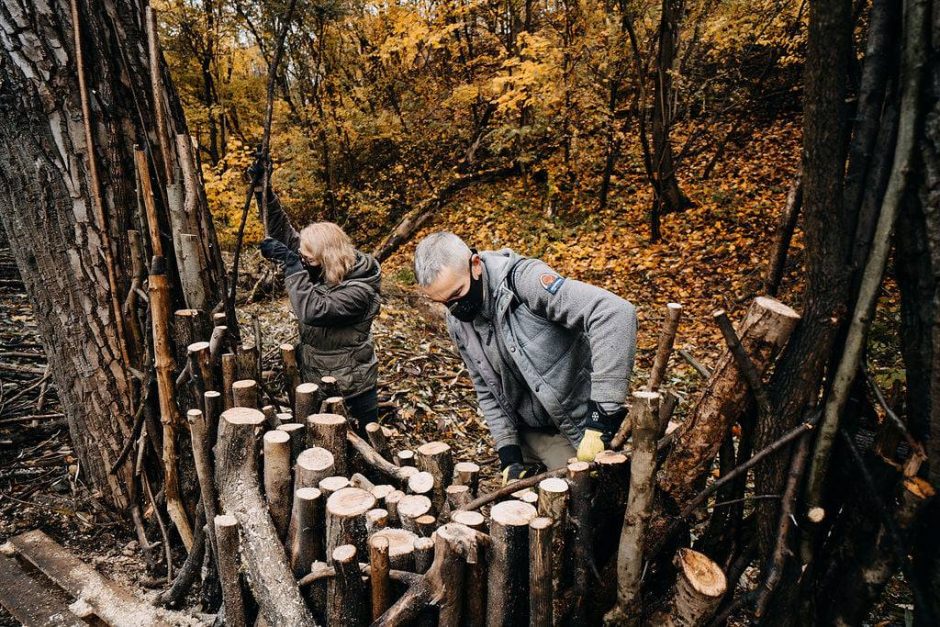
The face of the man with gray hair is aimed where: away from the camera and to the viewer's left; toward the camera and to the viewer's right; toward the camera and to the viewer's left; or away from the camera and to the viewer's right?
toward the camera and to the viewer's left

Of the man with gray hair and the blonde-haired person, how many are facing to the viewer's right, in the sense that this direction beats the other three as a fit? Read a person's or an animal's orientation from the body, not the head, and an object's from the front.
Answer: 0

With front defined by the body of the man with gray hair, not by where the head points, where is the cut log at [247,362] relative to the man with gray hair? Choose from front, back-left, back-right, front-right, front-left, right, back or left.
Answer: front-right

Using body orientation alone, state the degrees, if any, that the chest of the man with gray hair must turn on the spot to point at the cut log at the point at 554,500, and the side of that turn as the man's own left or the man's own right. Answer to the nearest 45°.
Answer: approximately 45° to the man's own left

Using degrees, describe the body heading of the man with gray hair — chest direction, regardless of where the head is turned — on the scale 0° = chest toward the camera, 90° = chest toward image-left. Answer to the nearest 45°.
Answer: approximately 45°

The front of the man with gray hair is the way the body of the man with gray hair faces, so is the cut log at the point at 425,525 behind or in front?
in front

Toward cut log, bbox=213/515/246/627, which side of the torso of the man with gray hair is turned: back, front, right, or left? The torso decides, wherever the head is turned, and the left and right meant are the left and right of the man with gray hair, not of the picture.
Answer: front

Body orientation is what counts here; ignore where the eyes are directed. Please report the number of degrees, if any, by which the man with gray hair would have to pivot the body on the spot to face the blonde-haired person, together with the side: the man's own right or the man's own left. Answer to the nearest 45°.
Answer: approximately 90° to the man's own right

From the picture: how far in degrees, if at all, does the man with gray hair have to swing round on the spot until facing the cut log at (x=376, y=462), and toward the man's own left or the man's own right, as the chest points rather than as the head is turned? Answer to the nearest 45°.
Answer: approximately 45° to the man's own right

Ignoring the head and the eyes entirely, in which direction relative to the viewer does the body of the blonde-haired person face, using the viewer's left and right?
facing to the left of the viewer

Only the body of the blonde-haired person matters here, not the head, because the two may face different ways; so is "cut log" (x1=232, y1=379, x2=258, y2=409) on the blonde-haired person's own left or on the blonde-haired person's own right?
on the blonde-haired person's own left

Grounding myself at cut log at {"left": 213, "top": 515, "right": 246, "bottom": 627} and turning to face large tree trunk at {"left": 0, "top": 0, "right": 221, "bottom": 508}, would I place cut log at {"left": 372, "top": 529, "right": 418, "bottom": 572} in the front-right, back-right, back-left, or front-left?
back-right

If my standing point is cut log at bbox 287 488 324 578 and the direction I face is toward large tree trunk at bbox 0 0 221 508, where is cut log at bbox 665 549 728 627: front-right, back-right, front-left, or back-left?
back-right
